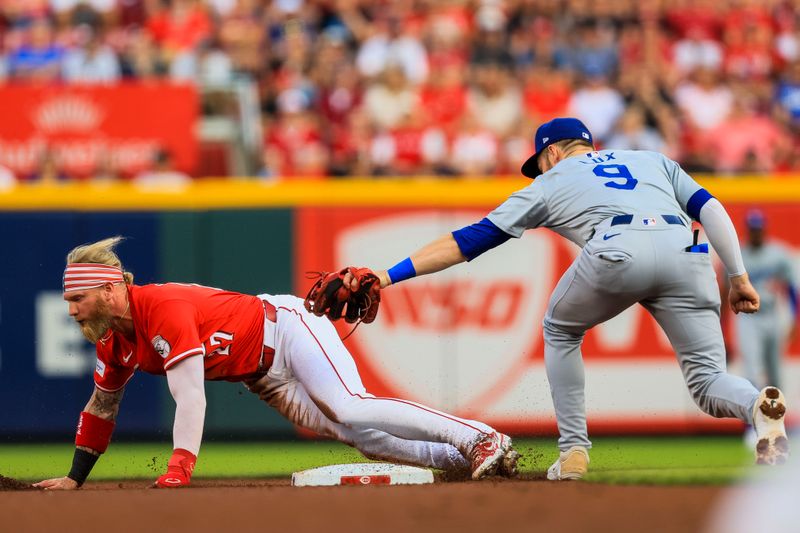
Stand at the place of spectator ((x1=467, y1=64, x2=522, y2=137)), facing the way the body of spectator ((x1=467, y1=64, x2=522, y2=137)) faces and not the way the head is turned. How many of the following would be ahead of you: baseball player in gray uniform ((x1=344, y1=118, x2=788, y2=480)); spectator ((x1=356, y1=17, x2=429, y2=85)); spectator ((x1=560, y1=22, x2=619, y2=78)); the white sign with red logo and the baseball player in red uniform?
3

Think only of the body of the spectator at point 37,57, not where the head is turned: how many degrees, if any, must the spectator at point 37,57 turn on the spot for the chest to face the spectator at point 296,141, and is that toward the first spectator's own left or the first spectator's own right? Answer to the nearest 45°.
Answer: approximately 45° to the first spectator's own left

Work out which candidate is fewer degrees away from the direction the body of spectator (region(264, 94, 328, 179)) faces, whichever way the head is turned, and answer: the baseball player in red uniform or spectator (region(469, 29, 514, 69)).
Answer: the baseball player in red uniform

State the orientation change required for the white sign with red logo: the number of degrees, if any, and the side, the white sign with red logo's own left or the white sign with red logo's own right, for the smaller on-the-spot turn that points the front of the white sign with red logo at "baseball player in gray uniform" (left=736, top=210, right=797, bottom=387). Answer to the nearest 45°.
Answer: approximately 90° to the white sign with red logo's own left

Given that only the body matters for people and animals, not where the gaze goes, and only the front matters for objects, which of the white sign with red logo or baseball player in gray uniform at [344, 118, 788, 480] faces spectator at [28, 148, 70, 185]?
the baseball player in gray uniform

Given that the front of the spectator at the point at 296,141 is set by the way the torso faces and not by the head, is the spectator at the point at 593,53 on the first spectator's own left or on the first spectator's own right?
on the first spectator's own left

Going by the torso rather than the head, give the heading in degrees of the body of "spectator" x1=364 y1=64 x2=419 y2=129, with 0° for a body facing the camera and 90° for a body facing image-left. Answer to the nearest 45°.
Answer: approximately 0°

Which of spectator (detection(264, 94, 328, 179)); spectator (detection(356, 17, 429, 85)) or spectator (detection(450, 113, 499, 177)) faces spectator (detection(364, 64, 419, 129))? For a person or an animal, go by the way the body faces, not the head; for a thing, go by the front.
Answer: spectator (detection(356, 17, 429, 85))

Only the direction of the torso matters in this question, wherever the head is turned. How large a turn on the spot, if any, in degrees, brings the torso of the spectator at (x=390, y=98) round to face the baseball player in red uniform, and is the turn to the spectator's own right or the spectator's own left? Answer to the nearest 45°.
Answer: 0° — they already face them

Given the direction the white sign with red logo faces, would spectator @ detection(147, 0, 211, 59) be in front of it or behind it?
behind
